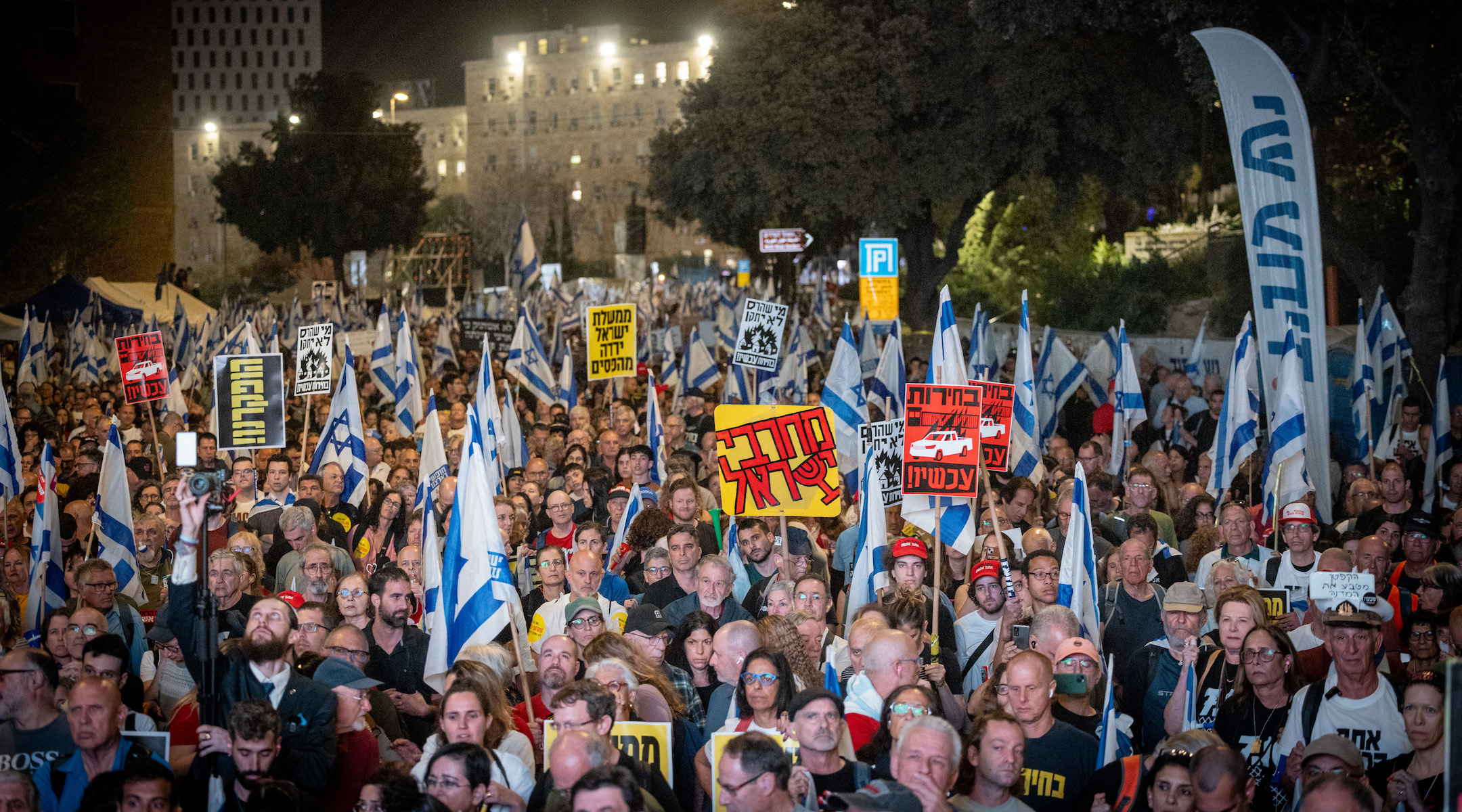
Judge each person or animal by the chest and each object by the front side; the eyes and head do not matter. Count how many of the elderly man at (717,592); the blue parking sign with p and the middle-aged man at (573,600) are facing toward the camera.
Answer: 3

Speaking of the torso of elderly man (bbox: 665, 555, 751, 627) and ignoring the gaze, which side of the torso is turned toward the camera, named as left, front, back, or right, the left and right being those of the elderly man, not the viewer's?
front

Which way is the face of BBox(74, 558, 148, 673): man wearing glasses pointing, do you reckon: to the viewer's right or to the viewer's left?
to the viewer's right

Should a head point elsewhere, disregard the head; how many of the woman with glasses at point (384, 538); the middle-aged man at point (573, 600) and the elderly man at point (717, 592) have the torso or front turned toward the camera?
3

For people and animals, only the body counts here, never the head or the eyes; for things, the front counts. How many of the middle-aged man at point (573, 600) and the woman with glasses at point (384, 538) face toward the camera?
2

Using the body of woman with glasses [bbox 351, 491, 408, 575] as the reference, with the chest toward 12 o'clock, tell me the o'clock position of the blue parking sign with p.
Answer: The blue parking sign with p is roughly at 7 o'clock from the woman with glasses.

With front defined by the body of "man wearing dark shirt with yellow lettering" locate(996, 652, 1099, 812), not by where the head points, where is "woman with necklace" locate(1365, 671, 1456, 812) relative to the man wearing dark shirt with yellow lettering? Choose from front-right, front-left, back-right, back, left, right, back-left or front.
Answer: back-left

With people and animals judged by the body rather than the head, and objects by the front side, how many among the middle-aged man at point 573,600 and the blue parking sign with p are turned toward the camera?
2
